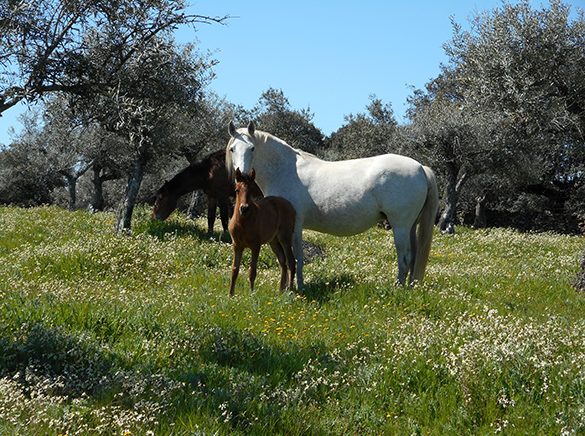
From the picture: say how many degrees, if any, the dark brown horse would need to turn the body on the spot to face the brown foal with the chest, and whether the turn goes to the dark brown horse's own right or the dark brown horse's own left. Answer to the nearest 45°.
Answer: approximately 90° to the dark brown horse's own left

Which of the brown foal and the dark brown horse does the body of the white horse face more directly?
the brown foal

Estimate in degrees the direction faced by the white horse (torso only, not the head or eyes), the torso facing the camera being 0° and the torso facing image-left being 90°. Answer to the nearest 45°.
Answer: approximately 90°

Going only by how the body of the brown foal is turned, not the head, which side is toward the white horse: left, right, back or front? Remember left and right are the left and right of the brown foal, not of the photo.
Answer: back

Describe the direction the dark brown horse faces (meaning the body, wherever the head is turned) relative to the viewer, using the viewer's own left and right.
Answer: facing to the left of the viewer

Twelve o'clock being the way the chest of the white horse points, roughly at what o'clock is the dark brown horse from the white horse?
The dark brown horse is roughly at 2 o'clock from the white horse.

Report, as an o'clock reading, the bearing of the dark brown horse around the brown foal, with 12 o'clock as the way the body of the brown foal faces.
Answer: The dark brown horse is roughly at 4 o'clock from the brown foal.

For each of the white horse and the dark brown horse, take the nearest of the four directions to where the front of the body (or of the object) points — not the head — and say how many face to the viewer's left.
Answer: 2
